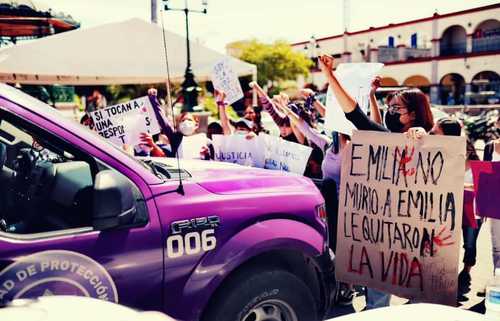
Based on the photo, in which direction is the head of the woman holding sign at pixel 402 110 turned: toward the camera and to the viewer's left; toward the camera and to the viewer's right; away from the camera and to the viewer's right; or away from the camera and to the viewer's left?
toward the camera and to the viewer's left

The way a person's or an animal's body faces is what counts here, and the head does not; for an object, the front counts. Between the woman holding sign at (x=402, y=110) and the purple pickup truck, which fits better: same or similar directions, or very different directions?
very different directions

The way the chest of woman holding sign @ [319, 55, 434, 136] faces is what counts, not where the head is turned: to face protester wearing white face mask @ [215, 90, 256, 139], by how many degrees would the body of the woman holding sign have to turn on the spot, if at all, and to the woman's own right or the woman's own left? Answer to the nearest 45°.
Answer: approximately 90° to the woman's own right

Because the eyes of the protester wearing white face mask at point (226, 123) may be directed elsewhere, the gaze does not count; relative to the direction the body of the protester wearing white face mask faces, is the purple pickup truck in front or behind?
in front

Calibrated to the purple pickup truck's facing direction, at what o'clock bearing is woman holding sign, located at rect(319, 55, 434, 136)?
The woman holding sign is roughly at 11 o'clock from the purple pickup truck.

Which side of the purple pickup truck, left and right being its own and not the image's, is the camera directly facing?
right

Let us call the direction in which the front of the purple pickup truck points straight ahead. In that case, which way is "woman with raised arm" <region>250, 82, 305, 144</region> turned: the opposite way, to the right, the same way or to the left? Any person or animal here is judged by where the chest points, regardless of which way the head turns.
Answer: to the right

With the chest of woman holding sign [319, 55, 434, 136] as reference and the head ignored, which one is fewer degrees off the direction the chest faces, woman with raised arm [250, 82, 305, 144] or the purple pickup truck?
the purple pickup truck

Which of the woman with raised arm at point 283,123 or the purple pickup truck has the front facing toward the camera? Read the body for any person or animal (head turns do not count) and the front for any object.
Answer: the woman with raised arm

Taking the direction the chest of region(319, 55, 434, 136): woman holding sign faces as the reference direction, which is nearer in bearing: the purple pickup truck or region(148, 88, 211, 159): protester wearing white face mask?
the purple pickup truck

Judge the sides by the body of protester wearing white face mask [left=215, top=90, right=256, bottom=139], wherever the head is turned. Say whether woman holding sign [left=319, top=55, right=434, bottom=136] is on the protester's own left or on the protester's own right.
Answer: on the protester's own left

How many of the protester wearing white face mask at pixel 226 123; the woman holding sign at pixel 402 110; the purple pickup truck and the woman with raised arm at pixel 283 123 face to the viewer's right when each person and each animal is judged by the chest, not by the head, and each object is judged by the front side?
1

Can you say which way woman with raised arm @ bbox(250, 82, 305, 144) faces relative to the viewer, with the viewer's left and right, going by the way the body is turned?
facing the viewer

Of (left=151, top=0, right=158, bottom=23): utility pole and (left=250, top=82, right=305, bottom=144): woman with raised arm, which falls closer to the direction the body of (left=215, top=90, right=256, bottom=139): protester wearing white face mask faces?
the woman with raised arm

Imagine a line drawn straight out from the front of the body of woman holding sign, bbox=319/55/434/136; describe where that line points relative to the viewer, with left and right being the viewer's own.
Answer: facing the viewer and to the left of the viewer
